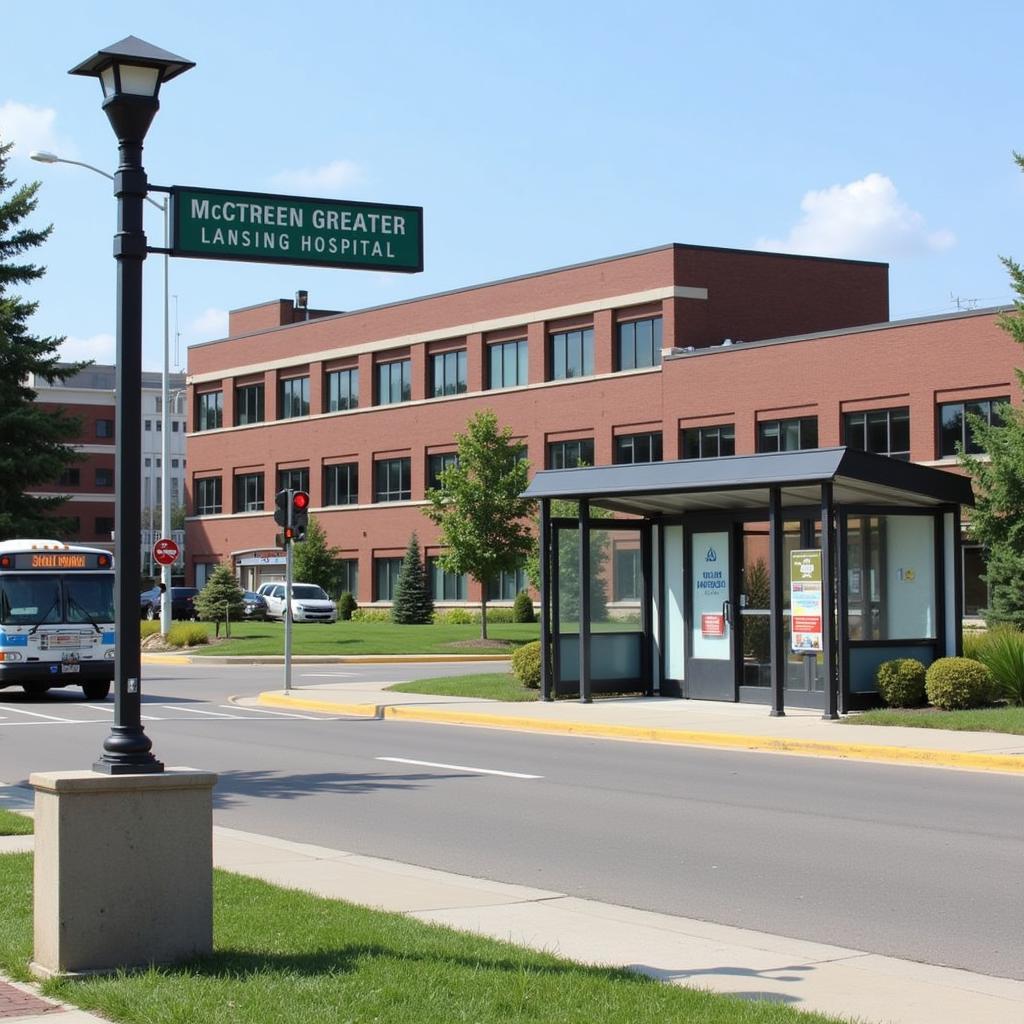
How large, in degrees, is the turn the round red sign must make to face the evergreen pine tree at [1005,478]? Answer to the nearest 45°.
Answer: approximately 45° to its left

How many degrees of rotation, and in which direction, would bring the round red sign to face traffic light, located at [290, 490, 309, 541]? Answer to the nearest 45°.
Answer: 0° — it already faces it

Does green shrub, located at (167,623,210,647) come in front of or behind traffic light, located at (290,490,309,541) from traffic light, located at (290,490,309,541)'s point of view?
behind

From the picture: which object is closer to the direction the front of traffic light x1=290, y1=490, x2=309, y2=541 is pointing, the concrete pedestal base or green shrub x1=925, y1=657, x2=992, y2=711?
the concrete pedestal base

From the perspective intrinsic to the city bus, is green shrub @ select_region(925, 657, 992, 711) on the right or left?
on its left

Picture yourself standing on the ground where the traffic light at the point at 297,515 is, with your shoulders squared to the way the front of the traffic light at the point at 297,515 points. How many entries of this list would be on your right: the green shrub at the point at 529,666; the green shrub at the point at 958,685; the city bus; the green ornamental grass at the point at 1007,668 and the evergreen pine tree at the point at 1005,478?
1

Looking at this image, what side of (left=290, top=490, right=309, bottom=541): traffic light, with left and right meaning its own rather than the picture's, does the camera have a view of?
front

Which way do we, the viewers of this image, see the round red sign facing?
facing the viewer

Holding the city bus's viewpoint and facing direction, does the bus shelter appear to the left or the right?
on its left

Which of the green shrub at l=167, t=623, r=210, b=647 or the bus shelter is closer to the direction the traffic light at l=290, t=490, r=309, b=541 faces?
the bus shelter

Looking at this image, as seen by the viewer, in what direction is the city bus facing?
toward the camera

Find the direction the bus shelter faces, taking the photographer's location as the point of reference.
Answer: facing the viewer and to the left of the viewer
